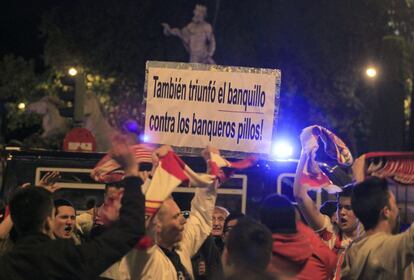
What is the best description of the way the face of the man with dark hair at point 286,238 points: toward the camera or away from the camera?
away from the camera

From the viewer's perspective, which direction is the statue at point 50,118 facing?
to the viewer's left

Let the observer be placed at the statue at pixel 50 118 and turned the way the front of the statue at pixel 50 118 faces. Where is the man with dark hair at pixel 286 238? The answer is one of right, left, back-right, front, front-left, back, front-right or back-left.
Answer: left

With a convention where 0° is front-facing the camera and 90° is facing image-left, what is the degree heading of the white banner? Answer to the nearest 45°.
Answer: approximately 0°

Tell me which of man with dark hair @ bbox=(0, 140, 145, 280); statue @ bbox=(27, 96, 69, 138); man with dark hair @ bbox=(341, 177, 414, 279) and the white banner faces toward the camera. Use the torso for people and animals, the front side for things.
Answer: the white banner

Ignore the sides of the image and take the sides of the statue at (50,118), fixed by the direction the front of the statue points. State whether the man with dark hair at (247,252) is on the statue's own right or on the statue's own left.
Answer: on the statue's own left
